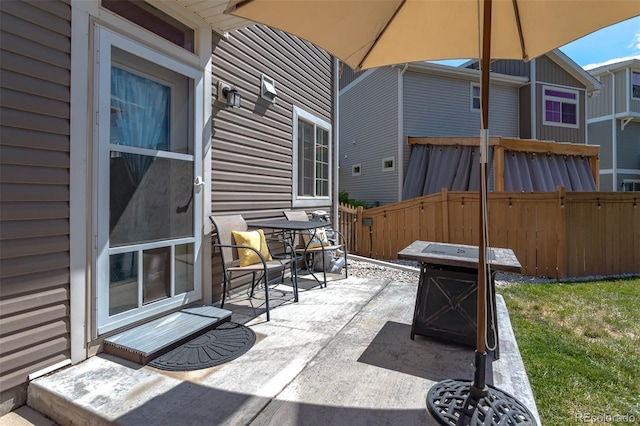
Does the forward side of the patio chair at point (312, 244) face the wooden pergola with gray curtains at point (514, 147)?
no

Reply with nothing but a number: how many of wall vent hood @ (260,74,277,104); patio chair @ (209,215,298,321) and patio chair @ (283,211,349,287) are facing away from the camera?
0

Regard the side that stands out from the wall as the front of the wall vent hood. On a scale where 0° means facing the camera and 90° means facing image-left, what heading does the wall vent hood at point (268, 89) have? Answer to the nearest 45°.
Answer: approximately 315°

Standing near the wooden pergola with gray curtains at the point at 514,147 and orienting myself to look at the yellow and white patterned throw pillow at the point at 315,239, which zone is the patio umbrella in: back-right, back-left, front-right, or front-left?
front-left

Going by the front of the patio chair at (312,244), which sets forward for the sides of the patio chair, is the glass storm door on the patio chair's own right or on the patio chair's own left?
on the patio chair's own right

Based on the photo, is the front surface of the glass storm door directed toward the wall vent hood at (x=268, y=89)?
no

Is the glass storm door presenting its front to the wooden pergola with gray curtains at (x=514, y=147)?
no

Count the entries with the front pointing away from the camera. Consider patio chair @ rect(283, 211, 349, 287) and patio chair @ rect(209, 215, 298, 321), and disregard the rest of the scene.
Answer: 0

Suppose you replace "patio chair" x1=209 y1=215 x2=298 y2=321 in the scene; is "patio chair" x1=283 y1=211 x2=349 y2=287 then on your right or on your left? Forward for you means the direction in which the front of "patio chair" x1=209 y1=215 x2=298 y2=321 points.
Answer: on your left

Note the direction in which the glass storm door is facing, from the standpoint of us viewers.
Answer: facing the viewer and to the right of the viewer

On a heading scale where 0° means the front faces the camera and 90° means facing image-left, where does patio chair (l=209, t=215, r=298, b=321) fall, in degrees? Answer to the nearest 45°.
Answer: approximately 315°

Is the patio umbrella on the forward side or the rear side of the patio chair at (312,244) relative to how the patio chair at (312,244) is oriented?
on the forward side
